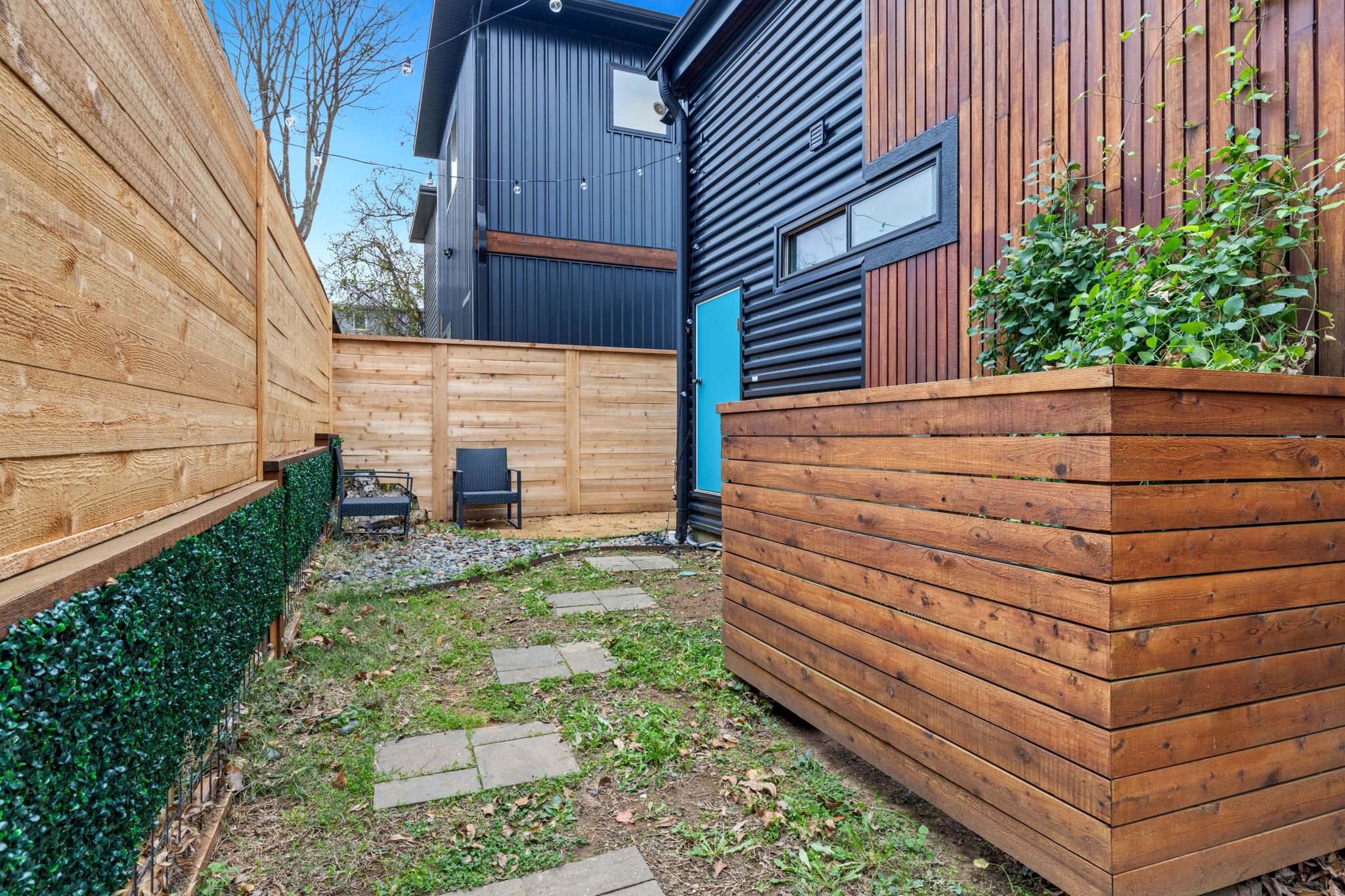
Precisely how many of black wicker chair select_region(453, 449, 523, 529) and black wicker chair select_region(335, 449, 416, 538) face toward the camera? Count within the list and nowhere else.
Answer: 1

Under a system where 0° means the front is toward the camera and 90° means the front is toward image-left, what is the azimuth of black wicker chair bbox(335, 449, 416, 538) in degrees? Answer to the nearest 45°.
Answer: approximately 270°

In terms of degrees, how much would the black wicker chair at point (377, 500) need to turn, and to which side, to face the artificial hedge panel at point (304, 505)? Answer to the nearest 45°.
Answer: approximately 90° to its right

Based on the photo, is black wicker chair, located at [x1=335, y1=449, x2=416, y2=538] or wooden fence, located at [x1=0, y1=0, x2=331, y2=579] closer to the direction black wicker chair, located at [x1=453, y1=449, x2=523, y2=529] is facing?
the wooden fence

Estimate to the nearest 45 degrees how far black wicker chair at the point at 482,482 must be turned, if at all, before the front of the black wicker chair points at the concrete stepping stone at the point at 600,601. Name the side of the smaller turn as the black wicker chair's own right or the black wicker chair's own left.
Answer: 0° — it already faces it
